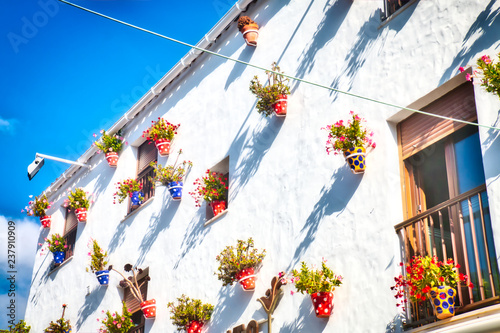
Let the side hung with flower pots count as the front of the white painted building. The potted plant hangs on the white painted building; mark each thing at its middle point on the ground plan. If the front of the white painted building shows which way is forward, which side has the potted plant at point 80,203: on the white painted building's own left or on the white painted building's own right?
on the white painted building's own right

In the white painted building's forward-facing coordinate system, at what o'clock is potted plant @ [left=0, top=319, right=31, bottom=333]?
The potted plant is roughly at 3 o'clock from the white painted building.

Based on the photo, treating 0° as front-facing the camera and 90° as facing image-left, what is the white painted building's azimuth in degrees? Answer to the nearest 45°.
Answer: approximately 45°
